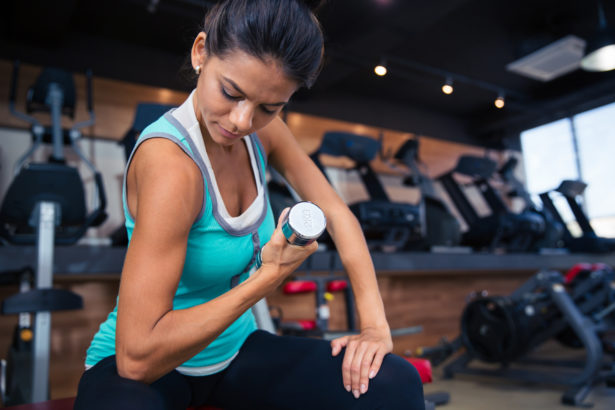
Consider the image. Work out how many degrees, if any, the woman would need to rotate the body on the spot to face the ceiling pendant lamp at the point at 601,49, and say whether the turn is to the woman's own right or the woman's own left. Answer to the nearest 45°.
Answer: approximately 90° to the woman's own left

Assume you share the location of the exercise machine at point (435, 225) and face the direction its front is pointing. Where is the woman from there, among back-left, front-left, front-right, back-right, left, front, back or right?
right

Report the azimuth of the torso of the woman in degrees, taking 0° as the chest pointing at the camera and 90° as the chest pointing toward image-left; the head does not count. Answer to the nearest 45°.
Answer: approximately 315°

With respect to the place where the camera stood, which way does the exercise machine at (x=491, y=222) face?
facing the viewer and to the right of the viewer

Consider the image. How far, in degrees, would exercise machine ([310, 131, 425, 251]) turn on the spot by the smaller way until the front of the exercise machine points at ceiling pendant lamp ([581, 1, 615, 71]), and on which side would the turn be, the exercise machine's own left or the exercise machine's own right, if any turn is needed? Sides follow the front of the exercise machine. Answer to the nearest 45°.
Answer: approximately 45° to the exercise machine's own left

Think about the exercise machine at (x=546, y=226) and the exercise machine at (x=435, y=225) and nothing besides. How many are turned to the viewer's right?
2

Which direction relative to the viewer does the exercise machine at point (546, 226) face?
to the viewer's right

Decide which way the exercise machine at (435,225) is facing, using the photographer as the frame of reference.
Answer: facing to the right of the viewer

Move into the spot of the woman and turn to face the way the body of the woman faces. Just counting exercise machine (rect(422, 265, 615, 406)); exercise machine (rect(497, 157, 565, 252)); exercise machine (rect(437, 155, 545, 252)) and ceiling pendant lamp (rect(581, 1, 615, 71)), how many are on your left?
4
